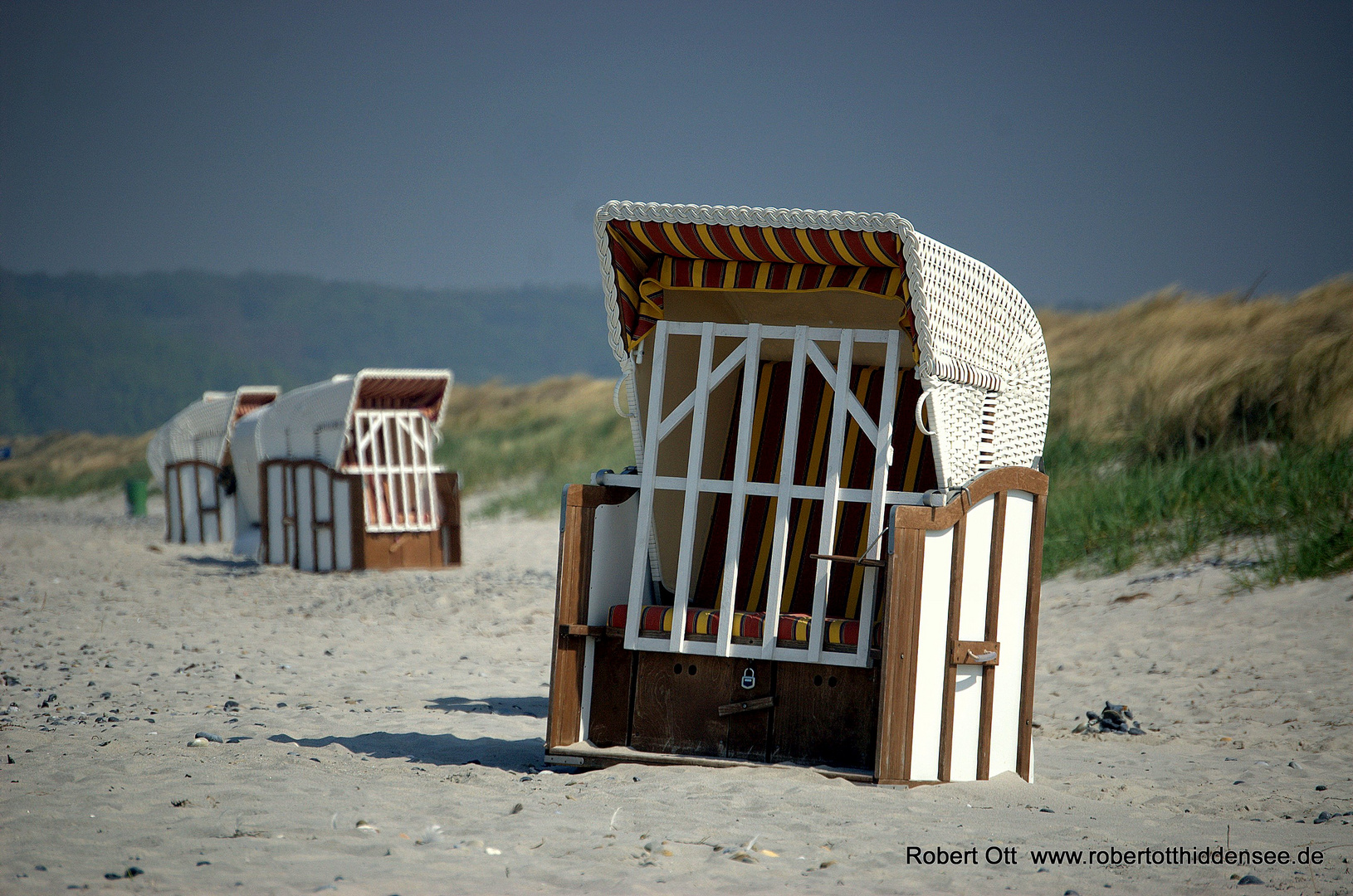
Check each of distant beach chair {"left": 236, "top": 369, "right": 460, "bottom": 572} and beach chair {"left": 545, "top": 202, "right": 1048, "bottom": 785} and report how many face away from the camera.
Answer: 0

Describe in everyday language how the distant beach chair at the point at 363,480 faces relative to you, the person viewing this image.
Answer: facing the viewer and to the right of the viewer

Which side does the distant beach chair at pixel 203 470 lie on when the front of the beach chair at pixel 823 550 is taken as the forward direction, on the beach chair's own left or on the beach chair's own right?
on the beach chair's own right

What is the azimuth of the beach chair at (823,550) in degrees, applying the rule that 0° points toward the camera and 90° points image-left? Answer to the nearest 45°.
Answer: approximately 45°

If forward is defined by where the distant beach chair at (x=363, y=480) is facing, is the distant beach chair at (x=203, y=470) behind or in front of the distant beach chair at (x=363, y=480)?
behind

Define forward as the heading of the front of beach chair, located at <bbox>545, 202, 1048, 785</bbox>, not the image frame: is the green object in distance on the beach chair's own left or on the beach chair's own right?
on the beach chair's own right

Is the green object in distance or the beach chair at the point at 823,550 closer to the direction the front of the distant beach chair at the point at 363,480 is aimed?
the beach chair

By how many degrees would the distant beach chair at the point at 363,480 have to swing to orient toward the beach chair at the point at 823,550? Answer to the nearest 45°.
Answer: approximately 45° to its right

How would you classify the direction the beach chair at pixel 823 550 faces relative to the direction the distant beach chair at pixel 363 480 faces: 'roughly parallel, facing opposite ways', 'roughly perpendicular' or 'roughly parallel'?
roughly perpendicular
